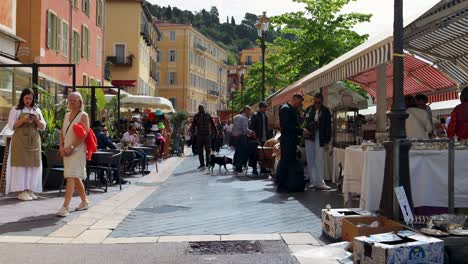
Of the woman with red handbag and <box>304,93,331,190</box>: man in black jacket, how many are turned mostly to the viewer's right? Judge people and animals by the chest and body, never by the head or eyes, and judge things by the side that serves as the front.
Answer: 0

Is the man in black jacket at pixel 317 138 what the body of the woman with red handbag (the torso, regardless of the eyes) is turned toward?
no

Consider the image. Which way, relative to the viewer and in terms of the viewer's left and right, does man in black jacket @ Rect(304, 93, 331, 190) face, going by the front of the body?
facing the viewer

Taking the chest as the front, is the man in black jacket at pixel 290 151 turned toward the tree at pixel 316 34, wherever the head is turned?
no

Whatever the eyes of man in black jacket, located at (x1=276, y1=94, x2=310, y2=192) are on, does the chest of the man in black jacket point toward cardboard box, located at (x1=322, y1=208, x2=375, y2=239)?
no

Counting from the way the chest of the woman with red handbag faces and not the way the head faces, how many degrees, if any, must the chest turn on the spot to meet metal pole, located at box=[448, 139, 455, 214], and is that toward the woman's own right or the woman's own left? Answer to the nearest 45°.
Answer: approximately 90° to the woman's own left

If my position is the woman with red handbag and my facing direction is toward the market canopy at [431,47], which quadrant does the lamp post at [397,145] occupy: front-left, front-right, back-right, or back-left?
front-right

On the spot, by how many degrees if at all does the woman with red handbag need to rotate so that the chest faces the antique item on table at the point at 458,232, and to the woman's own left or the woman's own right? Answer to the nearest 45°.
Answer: approximately 90° to the woman's own left

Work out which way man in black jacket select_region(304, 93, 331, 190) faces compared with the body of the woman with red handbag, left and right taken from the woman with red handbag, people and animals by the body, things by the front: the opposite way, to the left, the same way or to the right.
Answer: the same way

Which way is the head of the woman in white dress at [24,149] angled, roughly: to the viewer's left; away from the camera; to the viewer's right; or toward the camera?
toward the camera

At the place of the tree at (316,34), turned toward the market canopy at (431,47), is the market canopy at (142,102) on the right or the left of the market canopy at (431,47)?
right

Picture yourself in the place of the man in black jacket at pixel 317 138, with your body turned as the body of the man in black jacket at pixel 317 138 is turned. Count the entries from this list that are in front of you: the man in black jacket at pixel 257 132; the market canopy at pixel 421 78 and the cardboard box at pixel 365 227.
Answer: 1

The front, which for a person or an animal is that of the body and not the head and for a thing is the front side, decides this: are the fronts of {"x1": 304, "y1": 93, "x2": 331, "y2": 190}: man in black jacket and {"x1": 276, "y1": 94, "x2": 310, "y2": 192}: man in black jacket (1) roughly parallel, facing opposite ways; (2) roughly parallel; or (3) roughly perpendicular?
roughly perpendicular

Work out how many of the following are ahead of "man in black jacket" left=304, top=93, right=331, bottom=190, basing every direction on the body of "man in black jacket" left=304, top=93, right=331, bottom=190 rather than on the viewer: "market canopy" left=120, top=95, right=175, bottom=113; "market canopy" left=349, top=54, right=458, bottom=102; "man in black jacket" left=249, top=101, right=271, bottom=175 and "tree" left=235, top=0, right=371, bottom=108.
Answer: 0
